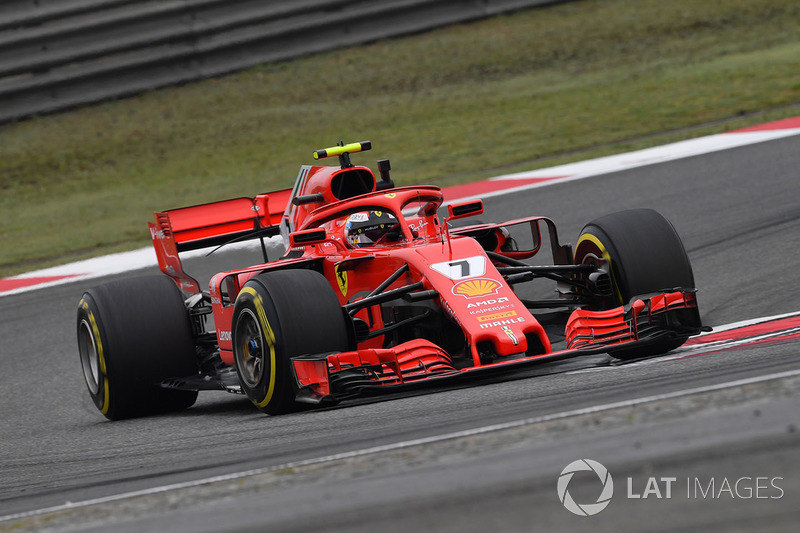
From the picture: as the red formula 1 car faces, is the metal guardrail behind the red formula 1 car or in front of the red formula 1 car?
behind

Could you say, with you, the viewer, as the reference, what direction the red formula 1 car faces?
facing the viewer and to the right of the viewer
